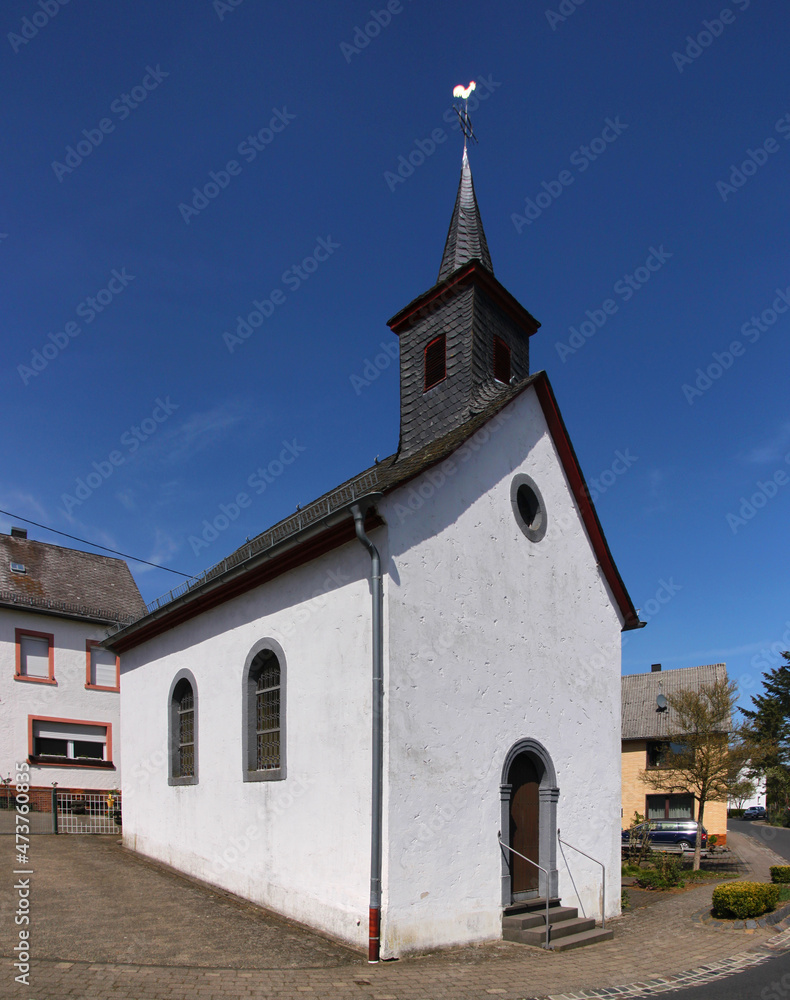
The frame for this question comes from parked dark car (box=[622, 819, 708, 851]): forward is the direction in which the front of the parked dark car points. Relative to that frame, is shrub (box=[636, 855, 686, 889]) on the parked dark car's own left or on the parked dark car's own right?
on the parked dark car's own left

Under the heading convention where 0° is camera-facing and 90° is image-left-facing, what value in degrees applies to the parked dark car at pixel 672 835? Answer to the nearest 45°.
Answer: approximately 90°

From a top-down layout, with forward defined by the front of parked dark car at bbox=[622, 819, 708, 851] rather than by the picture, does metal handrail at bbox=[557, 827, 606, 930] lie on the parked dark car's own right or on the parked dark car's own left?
on the parked dark car's own left

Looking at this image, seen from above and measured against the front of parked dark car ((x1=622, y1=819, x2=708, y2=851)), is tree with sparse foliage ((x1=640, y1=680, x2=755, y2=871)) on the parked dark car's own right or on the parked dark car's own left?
on the parked dark car's own left

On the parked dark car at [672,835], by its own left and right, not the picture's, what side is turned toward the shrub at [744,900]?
left

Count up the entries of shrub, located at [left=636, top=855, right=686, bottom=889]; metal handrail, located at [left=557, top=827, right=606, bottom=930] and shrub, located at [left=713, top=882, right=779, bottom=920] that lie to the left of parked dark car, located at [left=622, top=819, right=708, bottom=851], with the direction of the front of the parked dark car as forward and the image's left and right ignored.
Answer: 3

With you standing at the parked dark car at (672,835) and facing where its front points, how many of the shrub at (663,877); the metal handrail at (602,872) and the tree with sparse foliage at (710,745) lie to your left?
3
